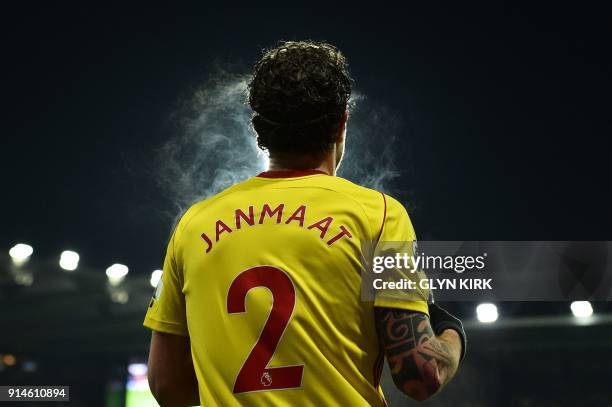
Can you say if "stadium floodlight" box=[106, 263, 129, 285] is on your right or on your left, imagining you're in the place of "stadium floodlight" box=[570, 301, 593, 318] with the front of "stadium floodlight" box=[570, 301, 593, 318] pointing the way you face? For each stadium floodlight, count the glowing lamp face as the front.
on your right

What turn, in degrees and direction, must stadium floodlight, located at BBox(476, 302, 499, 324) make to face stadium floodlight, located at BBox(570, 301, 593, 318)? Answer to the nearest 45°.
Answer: approximately 135° to its left

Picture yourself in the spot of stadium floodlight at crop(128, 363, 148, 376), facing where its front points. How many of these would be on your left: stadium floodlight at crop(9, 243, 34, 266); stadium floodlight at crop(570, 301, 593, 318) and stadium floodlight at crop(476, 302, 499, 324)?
2

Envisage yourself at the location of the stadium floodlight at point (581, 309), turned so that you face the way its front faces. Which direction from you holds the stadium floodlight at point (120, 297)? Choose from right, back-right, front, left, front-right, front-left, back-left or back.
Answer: front-right

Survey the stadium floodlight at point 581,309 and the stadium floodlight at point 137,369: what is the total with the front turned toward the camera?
2

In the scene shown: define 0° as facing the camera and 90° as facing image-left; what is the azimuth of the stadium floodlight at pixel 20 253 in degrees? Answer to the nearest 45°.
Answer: approximately 0°

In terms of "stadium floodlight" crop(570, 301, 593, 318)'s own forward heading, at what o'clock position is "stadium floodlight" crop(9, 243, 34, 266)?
"stadium floodlight" crop(9, 243, 34, 266) is roughly at 2 o'clock from "stadium floodlight" crop(570, 301, 593, 318).

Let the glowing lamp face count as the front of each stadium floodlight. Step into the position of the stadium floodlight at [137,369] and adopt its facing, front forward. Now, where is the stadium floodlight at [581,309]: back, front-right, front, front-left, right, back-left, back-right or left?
left

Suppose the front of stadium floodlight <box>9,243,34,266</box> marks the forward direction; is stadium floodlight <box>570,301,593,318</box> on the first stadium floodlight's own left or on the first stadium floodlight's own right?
on the first stadium floodlight's own left

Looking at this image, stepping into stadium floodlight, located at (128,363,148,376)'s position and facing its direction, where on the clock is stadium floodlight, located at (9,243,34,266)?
stadium floodlight, located at (9,243,34,266) is roughly at 2 o'clock from stadium floodlight, located at (128,363,148,376).

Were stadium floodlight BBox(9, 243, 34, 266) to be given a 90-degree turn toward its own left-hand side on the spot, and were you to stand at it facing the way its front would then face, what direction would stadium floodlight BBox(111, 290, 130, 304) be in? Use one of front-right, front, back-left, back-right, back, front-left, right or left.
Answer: front

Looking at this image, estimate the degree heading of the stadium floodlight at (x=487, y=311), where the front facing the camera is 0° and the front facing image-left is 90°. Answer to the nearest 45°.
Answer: approximately 0°
